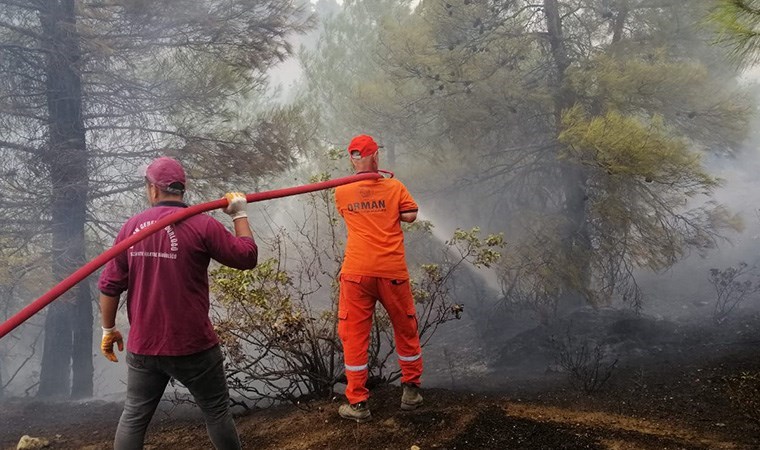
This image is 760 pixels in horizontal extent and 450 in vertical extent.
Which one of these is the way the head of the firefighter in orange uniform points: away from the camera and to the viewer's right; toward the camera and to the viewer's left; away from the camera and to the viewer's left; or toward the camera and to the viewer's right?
away from the camera and to the viewer's right

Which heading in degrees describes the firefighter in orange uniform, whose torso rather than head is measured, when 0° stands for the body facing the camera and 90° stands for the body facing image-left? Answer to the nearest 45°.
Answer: approximately 180°

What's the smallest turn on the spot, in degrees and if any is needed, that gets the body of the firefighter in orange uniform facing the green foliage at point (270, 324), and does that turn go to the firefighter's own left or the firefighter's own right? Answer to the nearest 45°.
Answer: approximately 45° to the firefighter's own left
